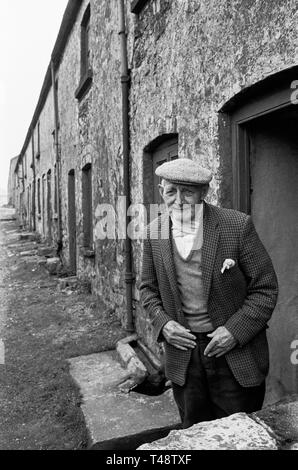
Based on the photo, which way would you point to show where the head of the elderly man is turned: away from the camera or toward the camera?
toward the camera

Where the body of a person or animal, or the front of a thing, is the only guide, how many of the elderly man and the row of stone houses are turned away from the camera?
0

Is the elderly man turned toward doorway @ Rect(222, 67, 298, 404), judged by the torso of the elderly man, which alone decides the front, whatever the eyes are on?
no

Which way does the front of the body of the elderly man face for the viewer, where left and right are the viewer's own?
facing the viewer and to the left of the viewer

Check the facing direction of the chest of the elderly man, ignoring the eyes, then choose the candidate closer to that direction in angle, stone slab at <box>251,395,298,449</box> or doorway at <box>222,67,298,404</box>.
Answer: the stone slab

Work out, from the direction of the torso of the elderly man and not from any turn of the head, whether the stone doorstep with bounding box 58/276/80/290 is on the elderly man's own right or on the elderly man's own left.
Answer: on the elderly man's own right

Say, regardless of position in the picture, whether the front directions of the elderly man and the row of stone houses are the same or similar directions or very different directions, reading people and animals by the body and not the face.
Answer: same or similar directions

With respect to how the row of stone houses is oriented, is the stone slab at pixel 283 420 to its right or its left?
on its left

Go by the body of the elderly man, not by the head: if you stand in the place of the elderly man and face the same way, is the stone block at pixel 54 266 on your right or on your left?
on your right

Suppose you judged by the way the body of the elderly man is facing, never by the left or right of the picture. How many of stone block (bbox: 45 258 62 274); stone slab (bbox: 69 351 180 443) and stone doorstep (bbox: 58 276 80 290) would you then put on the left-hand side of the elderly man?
0
